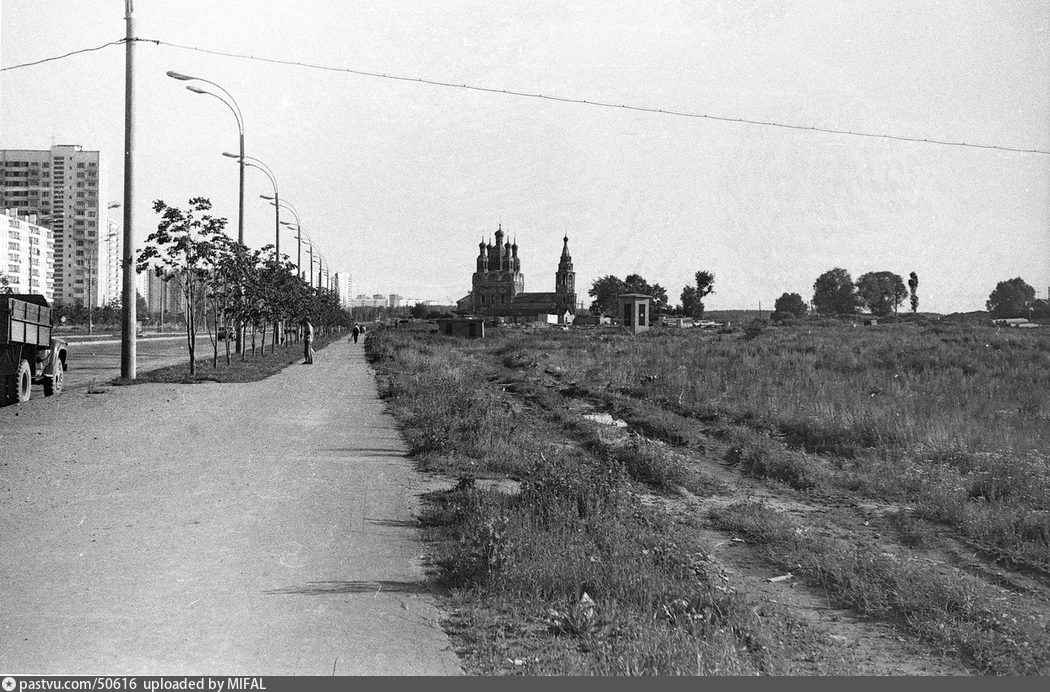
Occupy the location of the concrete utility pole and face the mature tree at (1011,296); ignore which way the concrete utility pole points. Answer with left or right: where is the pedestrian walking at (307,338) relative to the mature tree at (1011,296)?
left

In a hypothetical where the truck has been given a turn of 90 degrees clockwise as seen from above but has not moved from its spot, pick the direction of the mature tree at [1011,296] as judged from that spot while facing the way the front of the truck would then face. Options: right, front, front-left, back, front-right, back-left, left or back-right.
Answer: front-left

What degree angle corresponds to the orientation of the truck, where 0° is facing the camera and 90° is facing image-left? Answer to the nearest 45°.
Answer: approximately 225°
